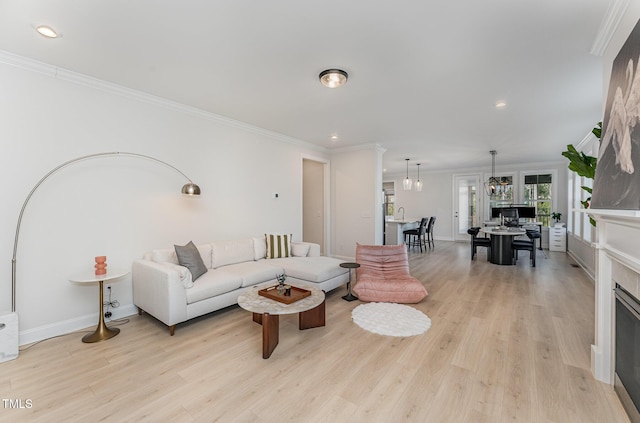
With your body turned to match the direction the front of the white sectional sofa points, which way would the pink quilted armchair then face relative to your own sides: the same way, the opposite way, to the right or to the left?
to the right

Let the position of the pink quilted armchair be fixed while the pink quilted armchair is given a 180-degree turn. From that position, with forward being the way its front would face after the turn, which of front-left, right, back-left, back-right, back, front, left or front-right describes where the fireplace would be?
back-right

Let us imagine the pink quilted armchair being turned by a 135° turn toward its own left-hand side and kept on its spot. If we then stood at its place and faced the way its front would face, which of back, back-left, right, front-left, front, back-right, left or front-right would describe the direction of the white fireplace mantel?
right

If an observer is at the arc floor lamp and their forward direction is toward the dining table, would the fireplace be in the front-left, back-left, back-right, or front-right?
front-right

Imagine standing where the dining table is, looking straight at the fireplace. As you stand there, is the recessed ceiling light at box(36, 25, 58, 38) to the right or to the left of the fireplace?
right

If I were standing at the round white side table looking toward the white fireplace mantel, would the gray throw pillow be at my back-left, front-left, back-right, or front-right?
front-left

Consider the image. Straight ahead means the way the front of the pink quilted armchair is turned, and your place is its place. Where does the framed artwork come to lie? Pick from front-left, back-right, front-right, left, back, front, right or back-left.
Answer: front-left

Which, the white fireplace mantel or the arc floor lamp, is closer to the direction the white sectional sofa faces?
the white fireplace mantel

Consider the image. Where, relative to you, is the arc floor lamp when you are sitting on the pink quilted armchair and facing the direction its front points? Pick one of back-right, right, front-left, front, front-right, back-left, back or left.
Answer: front-right

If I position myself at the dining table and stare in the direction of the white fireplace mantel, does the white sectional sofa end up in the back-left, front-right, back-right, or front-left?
front-right

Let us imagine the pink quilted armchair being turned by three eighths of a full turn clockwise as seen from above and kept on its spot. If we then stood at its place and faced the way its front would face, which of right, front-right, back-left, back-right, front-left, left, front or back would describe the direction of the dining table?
right

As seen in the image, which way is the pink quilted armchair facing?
toward the camera

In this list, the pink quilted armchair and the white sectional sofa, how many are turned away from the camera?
0

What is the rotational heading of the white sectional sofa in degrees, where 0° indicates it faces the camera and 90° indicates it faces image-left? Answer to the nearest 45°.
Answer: approximately 315°

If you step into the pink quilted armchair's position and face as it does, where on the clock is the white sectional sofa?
The white sectional sofa is roughly at 2 o'clock from the pink quilted armchair.

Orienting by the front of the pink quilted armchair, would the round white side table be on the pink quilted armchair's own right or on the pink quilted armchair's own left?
on the pink quilted armchair's own right
